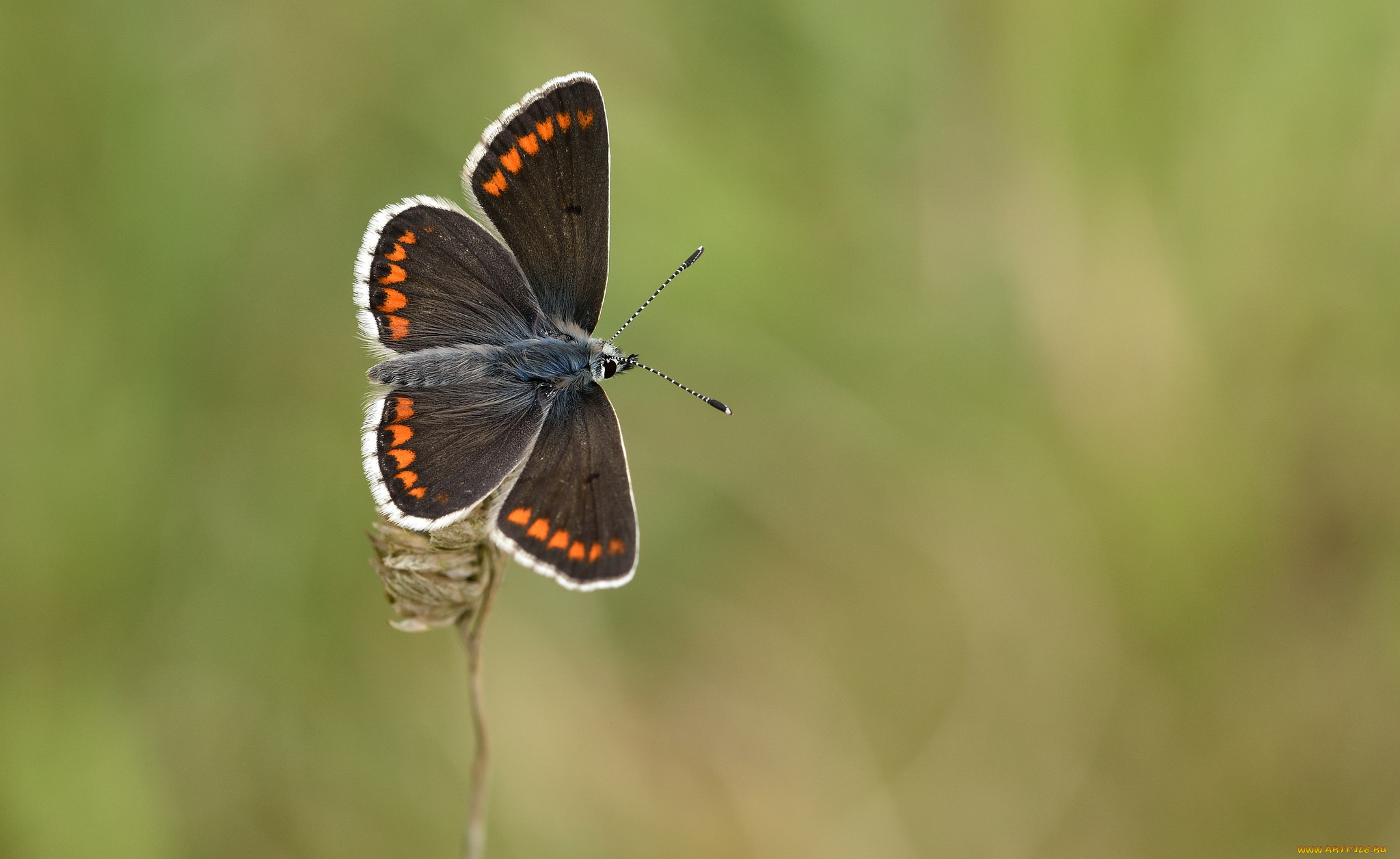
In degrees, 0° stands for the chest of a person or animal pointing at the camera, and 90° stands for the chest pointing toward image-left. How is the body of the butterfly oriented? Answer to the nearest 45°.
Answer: approximately 270°
